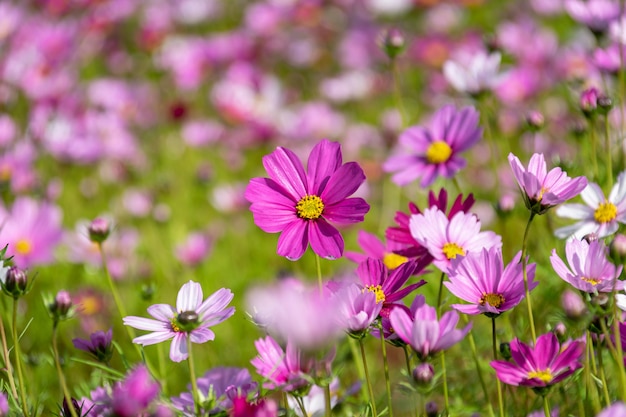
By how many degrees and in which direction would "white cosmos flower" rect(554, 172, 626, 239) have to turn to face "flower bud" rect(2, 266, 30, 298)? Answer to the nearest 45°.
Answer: approximately 45° to its right

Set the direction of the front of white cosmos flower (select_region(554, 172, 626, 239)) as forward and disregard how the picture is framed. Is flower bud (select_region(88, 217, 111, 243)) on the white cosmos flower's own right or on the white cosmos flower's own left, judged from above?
on the white cosmos flower's own right

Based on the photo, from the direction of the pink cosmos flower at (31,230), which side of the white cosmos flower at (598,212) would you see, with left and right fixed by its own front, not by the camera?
right

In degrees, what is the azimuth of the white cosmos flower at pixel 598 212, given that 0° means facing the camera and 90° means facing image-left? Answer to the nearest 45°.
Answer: approximately 0°
